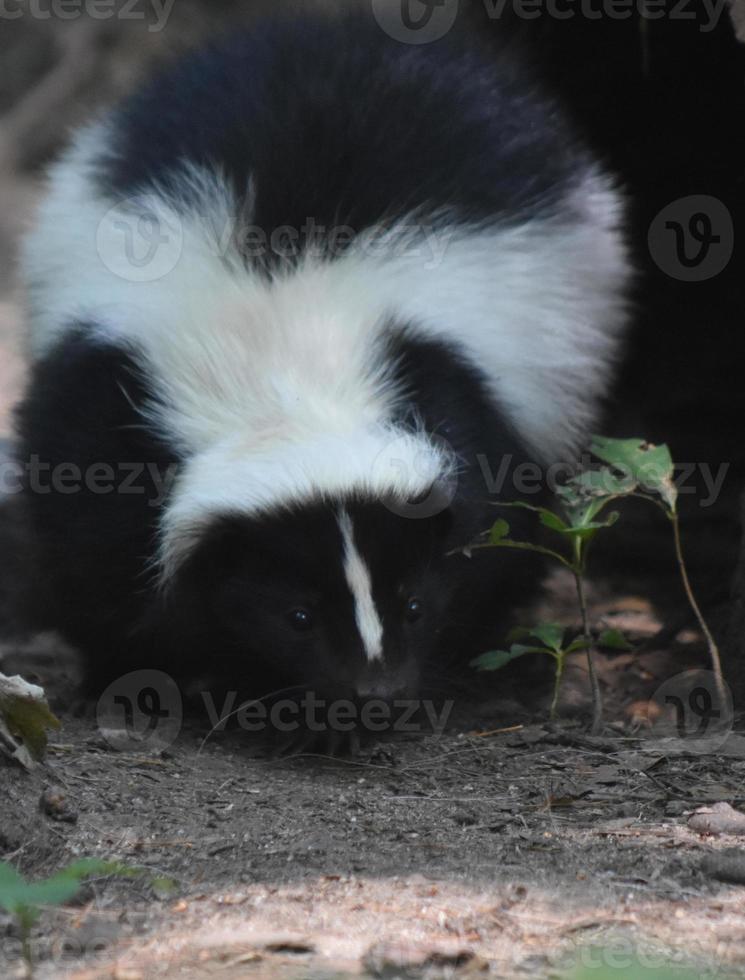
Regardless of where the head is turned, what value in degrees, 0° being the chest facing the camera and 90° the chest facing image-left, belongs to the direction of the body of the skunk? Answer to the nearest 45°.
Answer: approximately 0°

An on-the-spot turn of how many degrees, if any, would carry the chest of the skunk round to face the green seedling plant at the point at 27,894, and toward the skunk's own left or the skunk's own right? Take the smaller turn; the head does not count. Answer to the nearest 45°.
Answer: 0° — it already faces it

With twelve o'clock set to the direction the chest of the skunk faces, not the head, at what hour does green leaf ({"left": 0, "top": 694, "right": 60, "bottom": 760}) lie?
The green leaf is roughly at 1 o'clock from the skunk.

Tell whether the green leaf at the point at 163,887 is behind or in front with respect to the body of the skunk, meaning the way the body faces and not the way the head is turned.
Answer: in front
